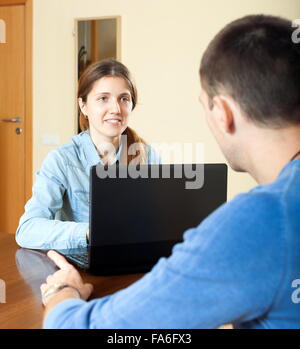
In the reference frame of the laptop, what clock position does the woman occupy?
The woman is roughly at 1 o'clock from the laptop.

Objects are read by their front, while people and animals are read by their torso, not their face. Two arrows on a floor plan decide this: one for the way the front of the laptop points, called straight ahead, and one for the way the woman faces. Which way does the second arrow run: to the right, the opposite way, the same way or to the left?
the opposite way

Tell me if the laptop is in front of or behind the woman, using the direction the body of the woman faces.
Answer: in front

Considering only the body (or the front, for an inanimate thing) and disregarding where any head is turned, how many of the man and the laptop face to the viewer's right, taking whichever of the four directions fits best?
0

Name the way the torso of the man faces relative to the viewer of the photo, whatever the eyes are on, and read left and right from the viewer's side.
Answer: facing away from the viewer and to the left of the viewer

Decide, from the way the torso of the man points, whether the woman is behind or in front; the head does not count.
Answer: in front

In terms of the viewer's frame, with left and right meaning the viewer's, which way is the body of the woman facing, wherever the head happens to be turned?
facing the viewer and to the right of the viewer

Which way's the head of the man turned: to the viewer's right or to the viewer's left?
to the viewer's left

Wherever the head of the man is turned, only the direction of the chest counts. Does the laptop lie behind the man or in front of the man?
in front
